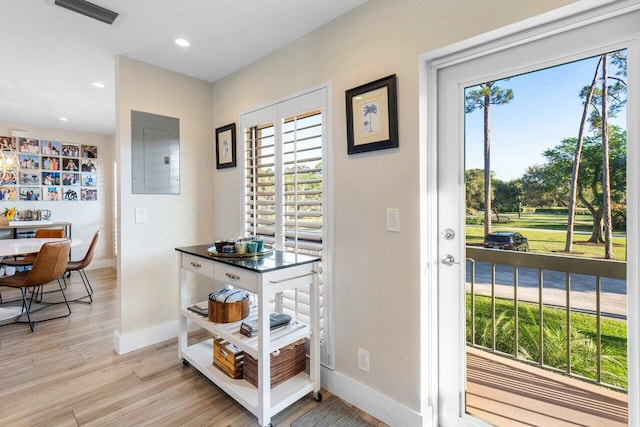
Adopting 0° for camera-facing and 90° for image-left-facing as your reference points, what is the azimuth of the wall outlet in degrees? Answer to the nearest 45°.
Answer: approximately 45°

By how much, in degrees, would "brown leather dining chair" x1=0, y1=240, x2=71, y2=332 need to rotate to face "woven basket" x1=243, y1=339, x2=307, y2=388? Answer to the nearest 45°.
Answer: approximately 180°

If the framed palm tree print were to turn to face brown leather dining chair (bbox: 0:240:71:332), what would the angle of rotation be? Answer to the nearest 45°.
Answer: approximately 45° to its right

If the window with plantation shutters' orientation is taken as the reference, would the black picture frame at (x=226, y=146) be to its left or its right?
on its right

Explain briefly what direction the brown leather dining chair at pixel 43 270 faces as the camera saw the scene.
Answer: facing away from the viewer and to the left of the viewer

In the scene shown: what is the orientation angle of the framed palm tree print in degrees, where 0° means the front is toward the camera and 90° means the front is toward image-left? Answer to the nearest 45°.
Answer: approximately 45°

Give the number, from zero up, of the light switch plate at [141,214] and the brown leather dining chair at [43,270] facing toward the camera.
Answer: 1

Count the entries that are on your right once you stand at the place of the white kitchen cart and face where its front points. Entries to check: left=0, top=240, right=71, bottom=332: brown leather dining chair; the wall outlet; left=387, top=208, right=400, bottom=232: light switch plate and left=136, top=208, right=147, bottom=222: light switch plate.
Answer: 2

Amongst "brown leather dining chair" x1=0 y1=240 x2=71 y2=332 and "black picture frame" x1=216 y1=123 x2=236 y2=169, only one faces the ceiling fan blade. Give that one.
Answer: the black picture frame
